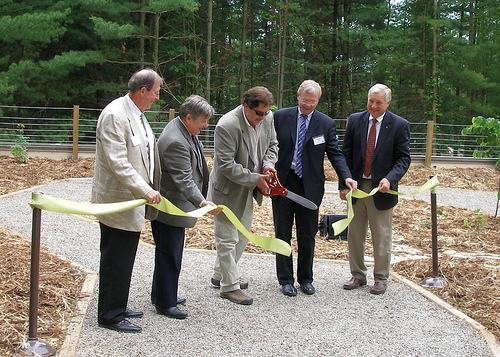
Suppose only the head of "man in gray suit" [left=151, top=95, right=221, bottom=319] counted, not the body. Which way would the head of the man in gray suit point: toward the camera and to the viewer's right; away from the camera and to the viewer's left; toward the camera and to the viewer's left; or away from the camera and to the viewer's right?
toward the camera and to the viewer's right

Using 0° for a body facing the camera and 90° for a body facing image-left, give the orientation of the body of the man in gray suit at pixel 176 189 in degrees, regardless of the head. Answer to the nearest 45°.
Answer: approximately 270°

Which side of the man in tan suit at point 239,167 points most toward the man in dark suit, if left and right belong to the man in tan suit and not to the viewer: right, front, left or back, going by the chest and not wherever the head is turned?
left

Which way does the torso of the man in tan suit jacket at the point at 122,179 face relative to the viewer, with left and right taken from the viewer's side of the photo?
facing to the right of the viewer

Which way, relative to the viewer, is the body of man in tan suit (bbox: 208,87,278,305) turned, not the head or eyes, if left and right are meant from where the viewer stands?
facing the viewer and to the right of the viewer

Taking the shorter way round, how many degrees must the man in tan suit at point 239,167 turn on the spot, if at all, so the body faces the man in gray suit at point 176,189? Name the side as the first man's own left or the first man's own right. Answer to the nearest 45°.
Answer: approximately 90° to the first man's own right

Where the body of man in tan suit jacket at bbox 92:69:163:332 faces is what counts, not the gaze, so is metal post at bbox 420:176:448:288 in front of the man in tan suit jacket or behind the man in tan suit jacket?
in front

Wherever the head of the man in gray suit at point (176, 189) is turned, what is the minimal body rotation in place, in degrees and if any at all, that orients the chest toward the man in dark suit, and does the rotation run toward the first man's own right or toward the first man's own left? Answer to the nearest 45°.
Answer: approximately 45° to the first man's own left

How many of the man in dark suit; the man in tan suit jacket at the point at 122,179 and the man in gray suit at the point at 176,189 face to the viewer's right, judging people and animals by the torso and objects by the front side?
2

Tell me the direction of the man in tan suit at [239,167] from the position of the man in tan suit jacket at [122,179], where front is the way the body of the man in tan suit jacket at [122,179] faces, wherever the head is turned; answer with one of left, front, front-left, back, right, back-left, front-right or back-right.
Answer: front-left

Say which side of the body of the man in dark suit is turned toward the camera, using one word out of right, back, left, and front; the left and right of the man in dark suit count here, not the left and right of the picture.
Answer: front
